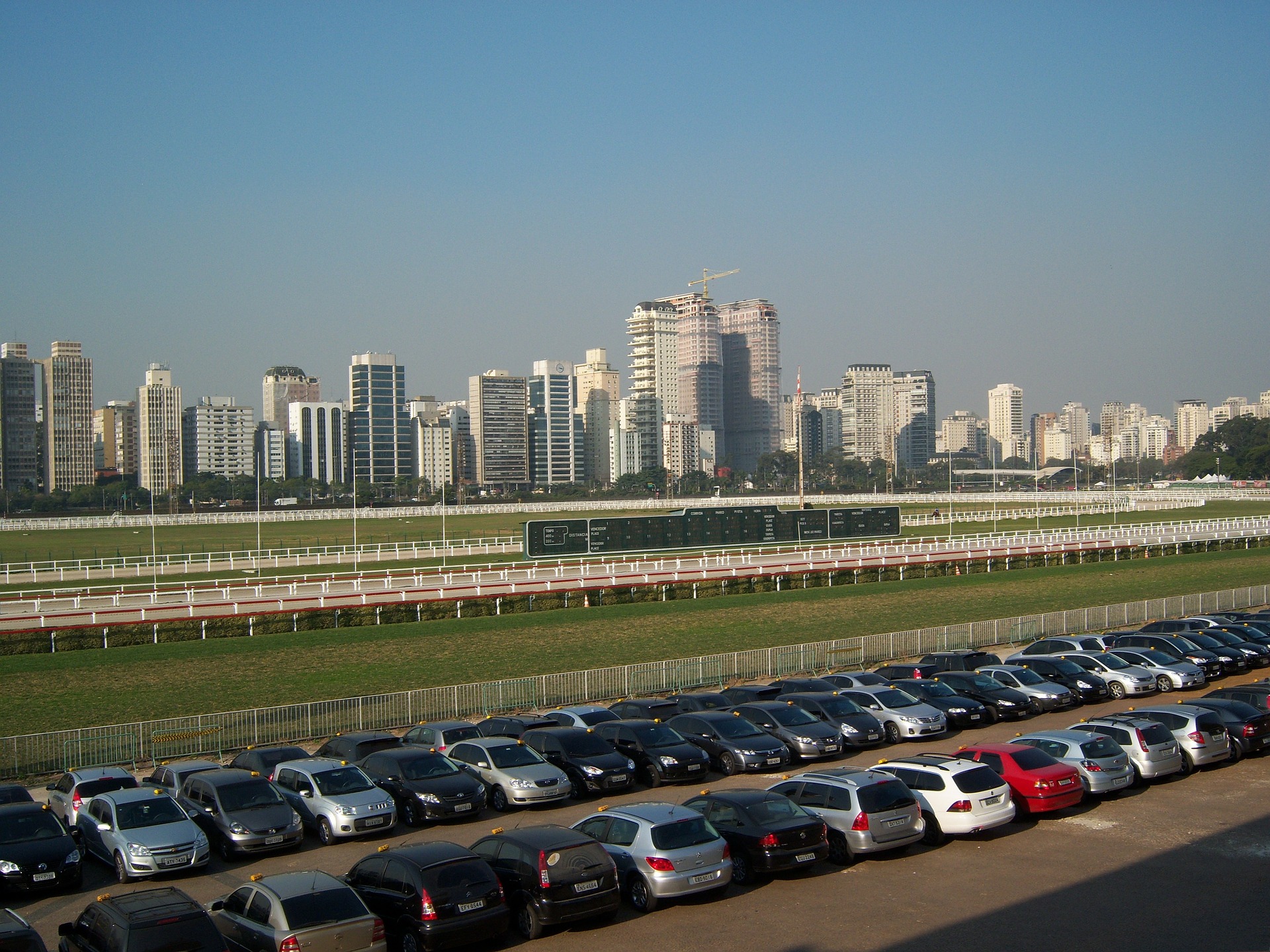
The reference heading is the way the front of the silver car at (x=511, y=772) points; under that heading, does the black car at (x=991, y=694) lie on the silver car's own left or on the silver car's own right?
on the silver car's own left

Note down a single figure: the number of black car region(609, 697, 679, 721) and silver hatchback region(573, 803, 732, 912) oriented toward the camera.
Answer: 0

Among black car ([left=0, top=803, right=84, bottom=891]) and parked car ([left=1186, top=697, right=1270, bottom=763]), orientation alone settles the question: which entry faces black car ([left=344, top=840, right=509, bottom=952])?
black car ([left=0, top=803, right=84, bottom=891])

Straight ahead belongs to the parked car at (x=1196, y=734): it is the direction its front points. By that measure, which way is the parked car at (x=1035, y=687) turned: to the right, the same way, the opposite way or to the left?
the opposite way

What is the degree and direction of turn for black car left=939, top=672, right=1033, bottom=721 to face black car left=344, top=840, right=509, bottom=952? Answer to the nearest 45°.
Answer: approximately 45° to its right

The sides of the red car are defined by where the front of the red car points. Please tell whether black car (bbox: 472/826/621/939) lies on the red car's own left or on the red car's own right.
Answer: on the red car's own left

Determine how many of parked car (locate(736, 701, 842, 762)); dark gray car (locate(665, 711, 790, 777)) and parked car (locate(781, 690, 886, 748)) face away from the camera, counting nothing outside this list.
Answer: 0

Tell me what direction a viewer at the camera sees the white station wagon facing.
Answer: facing away from the viewer and to the left of the viewer

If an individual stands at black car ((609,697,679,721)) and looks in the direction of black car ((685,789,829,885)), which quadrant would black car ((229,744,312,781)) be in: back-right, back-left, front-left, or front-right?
front-right

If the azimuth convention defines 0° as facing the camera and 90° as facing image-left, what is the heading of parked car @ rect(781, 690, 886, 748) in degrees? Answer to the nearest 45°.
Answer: approximately 315°

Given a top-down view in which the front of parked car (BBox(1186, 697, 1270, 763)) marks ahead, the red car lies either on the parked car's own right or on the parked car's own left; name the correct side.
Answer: on the parked car's own left

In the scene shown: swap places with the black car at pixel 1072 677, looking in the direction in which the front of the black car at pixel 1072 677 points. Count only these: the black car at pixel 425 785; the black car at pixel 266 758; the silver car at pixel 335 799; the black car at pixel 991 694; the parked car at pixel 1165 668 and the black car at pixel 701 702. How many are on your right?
5

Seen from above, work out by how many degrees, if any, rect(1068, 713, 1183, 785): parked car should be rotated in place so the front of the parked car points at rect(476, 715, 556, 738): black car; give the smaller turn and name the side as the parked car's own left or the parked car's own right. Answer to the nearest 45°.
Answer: approximately 45° to the parked car's own left

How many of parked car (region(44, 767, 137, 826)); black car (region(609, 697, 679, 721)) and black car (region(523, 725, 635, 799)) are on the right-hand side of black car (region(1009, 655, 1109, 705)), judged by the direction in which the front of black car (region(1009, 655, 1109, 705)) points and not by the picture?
3

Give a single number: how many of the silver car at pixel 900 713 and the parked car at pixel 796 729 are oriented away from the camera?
0

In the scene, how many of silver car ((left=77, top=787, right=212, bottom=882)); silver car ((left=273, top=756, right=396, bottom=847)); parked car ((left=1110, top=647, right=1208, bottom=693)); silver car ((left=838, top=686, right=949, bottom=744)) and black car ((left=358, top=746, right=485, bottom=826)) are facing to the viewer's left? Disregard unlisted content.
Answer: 0

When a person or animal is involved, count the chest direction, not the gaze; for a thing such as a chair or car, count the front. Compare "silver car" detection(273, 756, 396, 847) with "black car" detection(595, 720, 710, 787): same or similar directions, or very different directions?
same or similar directions

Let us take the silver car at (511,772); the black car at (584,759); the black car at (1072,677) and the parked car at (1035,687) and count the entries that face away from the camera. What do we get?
0

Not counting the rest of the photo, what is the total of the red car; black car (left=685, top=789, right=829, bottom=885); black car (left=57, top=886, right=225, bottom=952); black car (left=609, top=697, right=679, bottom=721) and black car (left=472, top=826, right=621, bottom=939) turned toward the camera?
0

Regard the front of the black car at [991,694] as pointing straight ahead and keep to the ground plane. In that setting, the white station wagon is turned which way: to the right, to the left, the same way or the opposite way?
the opposite way

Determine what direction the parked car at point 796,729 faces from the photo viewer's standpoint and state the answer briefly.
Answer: facing the viewer and to the right of the viewer
